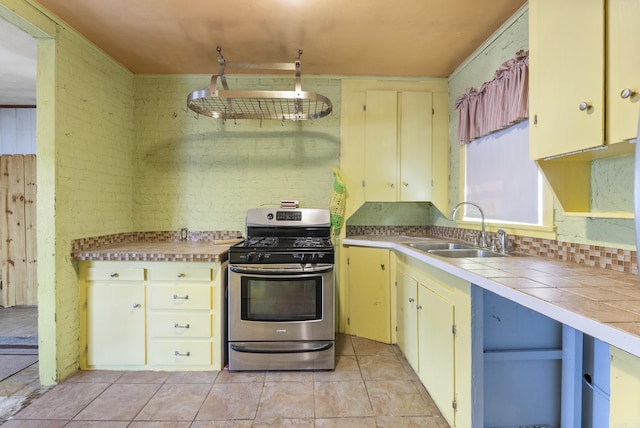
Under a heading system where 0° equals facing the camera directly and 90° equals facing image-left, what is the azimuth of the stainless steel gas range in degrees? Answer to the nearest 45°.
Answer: approximately 0°

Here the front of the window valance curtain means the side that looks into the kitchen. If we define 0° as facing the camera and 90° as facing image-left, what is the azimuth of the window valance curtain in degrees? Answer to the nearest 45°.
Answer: approximately 45°

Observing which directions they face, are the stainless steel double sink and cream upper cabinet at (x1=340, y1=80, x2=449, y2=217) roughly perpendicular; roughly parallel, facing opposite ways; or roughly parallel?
roughly perpendicular

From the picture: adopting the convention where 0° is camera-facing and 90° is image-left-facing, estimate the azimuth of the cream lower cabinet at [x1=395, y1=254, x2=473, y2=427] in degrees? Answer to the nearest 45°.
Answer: approximately 45°

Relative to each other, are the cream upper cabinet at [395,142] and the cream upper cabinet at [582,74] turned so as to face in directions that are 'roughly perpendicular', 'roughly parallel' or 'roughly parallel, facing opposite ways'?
roughly perpendicular

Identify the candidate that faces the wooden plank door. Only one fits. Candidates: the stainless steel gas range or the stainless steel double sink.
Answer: the stainless steel double sink

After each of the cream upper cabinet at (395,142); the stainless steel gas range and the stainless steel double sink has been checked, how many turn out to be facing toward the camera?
2

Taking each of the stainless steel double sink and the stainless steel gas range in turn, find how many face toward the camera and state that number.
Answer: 1

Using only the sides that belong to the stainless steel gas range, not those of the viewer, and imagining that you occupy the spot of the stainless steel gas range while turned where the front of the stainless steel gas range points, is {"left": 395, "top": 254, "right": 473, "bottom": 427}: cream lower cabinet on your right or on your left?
on your left

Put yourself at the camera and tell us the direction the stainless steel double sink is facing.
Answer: facing to the left of the viewer

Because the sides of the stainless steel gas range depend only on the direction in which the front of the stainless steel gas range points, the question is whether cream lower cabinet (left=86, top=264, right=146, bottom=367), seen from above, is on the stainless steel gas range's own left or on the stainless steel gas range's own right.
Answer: on the stainless steel gas range's own right
